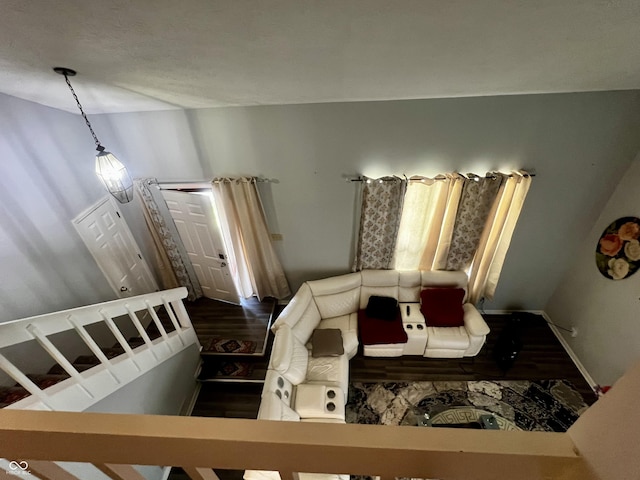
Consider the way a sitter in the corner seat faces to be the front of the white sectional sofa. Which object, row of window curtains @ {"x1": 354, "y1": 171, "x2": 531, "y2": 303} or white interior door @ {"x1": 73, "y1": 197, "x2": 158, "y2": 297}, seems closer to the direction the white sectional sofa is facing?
the row of window curtains

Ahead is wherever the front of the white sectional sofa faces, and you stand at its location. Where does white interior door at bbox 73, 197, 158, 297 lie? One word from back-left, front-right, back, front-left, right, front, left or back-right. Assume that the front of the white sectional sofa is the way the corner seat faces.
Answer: back-right

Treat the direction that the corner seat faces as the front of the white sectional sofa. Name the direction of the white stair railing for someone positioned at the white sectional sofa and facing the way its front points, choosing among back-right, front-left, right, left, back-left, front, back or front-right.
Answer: right

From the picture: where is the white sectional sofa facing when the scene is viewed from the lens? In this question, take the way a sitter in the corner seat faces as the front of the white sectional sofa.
facing the viewer and to the right of the viewer

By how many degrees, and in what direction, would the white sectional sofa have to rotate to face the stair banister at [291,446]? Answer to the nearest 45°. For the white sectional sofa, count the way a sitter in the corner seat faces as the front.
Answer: approximately 45° to its right

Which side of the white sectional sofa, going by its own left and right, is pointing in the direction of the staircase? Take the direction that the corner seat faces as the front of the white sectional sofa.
right

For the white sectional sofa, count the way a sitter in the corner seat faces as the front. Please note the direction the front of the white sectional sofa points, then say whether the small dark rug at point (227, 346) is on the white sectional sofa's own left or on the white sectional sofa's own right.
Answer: on the white sectional sofa's own right

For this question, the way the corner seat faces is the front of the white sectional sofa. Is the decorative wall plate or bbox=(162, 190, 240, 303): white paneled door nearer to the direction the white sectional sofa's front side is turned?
the decorative wall plate

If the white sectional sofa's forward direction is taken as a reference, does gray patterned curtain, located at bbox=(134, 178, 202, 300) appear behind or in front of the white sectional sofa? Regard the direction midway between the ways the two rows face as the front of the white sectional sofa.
behind
